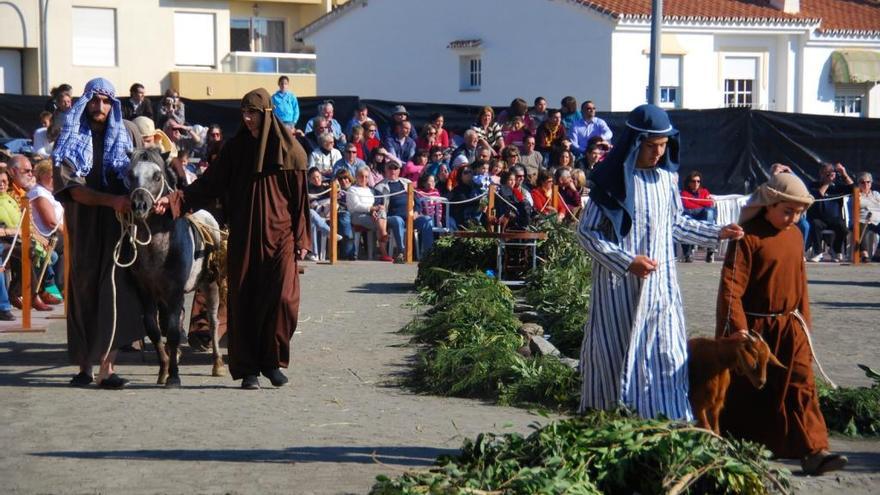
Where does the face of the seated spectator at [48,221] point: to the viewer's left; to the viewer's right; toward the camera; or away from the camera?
to the viewer's right

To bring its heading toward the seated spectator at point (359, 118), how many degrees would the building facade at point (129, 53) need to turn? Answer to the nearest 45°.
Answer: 0° — it already faces them

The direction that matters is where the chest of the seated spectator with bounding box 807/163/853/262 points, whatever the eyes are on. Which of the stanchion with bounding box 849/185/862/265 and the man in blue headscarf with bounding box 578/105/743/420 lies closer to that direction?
the man in blue headscarf

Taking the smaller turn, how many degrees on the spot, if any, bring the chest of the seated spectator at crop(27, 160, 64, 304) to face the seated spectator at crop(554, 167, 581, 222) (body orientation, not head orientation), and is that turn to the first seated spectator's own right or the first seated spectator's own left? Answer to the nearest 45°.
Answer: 0° — they already face them

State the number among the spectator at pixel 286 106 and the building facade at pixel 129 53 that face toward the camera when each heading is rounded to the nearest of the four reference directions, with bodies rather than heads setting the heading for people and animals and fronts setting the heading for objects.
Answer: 2

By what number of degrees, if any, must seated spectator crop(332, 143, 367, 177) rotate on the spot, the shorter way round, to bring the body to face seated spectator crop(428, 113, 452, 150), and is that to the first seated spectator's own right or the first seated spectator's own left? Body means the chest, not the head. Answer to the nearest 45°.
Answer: approximately 135° to the first seated spectator's own left

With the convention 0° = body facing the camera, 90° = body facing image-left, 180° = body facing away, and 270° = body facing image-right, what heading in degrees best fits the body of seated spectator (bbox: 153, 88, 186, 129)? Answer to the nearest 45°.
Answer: approximately 0°

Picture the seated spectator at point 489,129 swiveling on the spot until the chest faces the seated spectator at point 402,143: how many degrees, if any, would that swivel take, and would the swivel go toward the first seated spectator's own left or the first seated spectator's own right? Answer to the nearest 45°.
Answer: approximately 90° to the first seated spectator's own right
